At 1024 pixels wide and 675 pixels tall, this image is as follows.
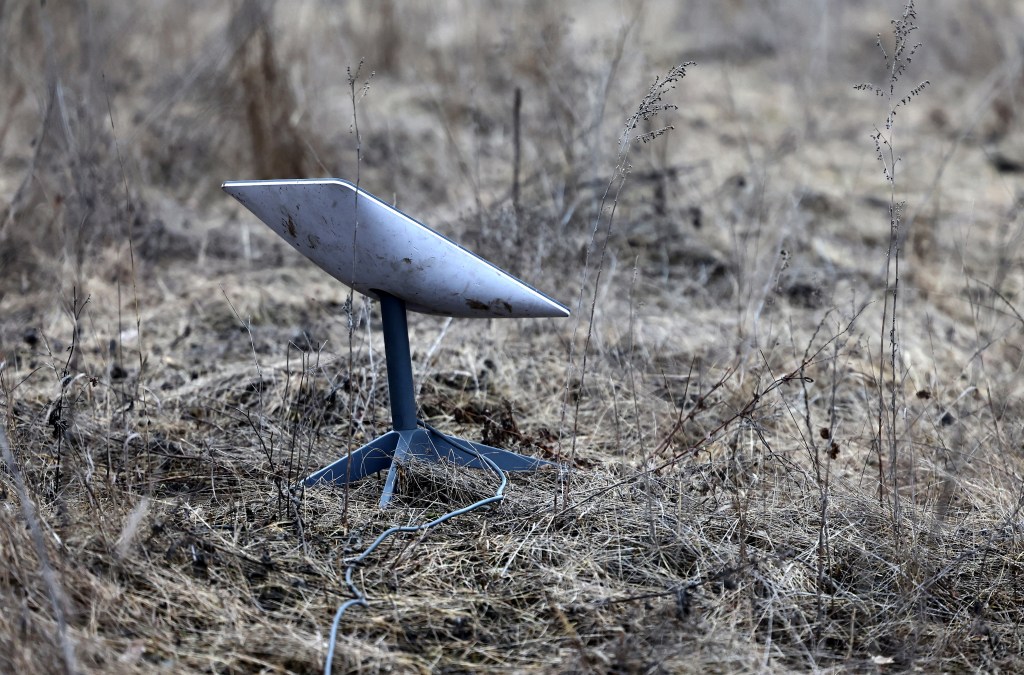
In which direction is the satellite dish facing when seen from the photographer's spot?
facing away from the viewer and to the right of the viewer
